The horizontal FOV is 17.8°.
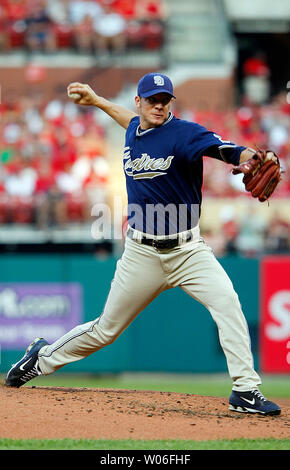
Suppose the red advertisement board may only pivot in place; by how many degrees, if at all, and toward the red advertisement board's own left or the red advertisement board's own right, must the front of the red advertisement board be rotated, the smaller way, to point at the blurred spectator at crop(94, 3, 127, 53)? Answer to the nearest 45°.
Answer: approximately 135° to the red advertisement board's own right

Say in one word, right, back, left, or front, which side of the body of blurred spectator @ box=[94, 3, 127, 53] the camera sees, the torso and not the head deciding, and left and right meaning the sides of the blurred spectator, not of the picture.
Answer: front

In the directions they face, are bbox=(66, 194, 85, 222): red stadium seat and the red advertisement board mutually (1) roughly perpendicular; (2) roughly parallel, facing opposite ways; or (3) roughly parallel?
roughly parallel

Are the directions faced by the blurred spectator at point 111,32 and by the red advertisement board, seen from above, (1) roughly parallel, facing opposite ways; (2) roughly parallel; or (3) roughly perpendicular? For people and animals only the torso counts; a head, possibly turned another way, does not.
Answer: roughly parallel

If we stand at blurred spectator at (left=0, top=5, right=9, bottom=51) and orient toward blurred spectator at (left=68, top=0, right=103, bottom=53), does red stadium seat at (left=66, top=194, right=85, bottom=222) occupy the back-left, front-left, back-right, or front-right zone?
front-right

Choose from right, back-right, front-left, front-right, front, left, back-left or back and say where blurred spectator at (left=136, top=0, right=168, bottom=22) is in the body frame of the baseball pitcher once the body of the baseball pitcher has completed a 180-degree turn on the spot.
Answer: front

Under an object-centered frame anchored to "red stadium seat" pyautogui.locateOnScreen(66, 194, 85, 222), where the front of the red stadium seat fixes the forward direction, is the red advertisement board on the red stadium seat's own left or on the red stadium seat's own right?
on the red stadium seat's own left

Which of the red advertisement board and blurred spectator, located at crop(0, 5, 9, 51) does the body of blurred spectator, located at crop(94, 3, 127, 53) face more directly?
the red advertisement board

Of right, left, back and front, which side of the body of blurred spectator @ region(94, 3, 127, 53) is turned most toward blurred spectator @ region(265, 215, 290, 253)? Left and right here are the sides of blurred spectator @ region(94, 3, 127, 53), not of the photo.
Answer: front

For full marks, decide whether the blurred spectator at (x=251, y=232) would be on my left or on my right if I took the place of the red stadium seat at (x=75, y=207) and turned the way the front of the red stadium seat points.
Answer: on my left

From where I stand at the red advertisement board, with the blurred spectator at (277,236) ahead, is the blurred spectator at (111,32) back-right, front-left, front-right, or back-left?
front-left

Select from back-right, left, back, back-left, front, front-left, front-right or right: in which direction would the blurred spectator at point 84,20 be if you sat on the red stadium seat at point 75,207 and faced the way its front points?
back

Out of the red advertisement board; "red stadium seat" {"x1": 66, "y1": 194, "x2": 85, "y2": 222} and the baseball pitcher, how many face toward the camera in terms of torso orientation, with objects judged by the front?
3

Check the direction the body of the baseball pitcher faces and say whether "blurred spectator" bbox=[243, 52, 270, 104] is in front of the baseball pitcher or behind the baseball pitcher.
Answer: behind

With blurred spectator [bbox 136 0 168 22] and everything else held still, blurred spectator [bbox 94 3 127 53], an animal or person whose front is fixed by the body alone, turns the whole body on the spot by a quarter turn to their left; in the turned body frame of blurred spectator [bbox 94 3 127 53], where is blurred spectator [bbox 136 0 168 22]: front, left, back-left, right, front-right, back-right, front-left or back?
front-left

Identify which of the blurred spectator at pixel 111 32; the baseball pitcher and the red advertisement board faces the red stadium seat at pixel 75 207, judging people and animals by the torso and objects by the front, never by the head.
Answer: the blurred spectator

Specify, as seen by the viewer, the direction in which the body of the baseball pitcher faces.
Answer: toward the camera

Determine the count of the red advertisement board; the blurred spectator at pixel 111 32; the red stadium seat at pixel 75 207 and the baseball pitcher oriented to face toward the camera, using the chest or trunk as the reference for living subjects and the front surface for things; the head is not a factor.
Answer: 4

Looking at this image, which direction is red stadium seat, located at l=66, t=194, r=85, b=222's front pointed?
toward the camera
